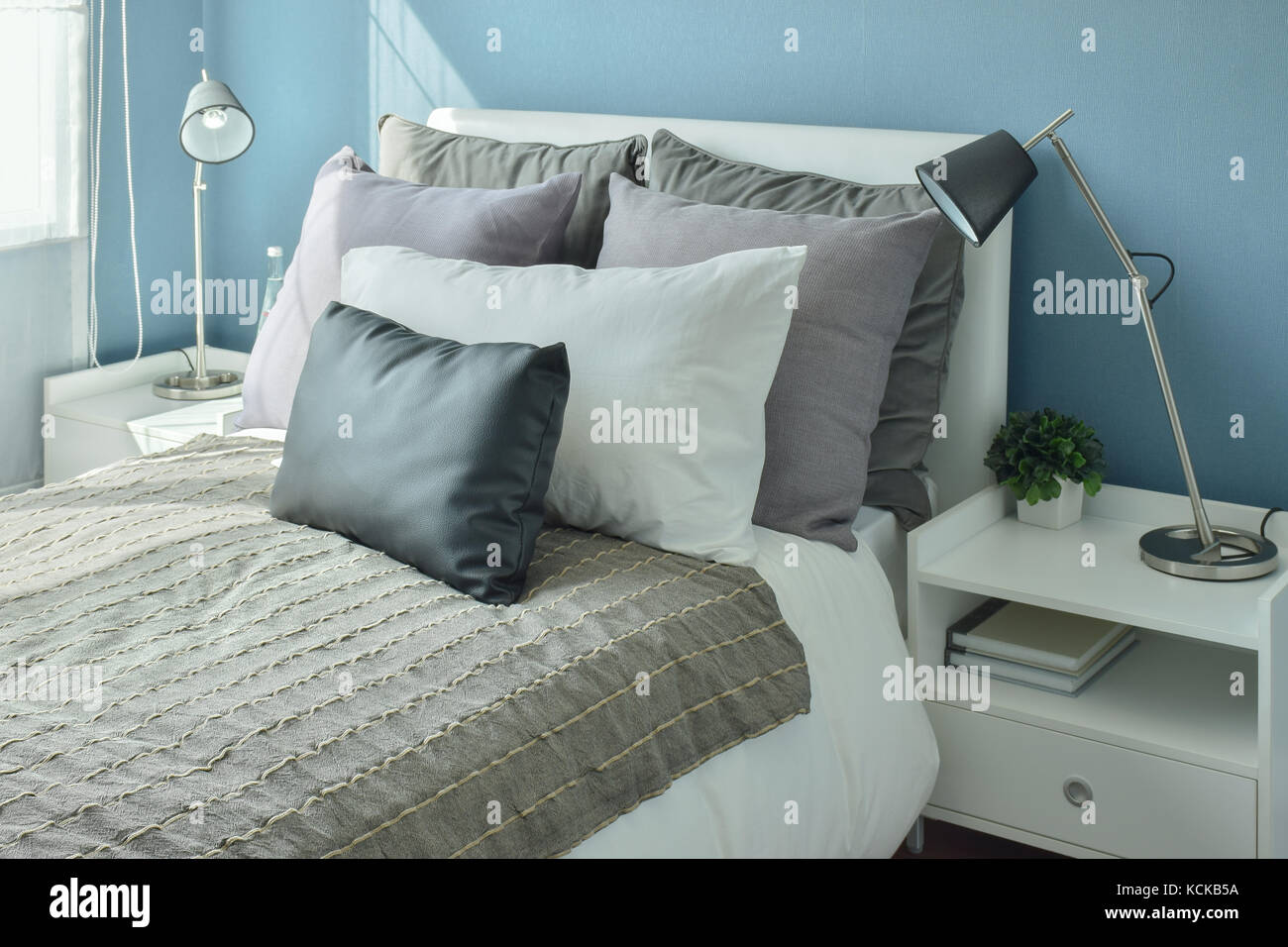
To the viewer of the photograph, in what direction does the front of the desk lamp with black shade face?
facing the viewer and to the left of the viewer

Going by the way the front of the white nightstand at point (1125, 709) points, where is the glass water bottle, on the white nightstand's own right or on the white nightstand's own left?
on the white nightstand's own right

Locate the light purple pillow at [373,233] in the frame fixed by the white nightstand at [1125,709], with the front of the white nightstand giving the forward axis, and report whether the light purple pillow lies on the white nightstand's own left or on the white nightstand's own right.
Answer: on the white nightstand's own right
